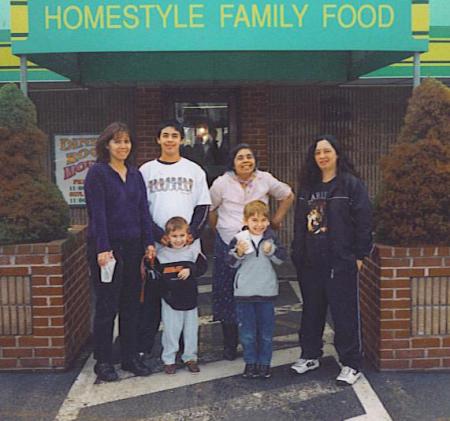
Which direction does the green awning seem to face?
toward the camera

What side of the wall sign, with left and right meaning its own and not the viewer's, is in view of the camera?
front

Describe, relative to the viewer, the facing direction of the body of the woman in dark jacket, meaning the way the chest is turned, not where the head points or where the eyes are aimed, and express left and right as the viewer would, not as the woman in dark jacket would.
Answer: facing the viewer and to the left of the viewer

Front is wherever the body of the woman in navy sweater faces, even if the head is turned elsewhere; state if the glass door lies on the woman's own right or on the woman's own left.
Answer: on the woman's own left

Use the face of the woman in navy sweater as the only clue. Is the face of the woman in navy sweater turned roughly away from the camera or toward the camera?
toward the camera

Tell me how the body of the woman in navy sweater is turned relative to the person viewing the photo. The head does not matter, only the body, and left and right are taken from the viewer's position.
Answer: facing the viewer and to the right of the viewer

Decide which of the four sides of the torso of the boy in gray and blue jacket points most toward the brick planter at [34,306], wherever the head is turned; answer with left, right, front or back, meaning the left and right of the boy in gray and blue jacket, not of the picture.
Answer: right

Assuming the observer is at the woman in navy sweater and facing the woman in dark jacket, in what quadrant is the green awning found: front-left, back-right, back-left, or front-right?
front-left

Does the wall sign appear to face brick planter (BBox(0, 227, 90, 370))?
yes

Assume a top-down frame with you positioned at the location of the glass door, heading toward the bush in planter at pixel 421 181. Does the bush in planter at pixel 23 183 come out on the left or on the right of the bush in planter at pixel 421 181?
right

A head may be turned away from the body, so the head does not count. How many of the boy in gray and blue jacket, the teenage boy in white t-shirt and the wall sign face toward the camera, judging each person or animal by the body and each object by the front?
3

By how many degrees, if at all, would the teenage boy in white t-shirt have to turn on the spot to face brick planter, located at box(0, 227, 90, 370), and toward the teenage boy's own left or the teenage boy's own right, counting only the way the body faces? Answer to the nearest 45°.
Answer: approximately 90° to the teenage boy's own right

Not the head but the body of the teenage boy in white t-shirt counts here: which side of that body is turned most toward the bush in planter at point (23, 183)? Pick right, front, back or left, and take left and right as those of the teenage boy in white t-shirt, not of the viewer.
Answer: right

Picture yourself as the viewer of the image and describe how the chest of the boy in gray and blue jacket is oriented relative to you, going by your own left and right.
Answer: facing the viewer

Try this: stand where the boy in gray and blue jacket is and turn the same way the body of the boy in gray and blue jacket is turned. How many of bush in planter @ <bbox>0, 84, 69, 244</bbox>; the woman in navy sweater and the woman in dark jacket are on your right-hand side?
2

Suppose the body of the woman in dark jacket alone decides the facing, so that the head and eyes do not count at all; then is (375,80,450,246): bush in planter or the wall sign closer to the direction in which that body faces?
the wall sign

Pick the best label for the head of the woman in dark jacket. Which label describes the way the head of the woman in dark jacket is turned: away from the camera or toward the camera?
toward the camera

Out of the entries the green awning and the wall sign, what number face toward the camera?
2
